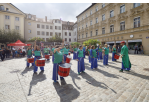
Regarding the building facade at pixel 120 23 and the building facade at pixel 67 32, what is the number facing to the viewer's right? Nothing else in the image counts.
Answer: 0

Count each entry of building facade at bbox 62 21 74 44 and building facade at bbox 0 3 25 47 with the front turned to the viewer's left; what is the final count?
0

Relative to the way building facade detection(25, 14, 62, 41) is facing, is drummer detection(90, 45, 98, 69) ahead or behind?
ahead

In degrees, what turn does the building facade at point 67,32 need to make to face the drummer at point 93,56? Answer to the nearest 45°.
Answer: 0° — it already faces them

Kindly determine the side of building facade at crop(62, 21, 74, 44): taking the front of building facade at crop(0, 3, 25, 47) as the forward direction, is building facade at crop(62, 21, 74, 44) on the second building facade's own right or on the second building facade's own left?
on the second building facade's own left

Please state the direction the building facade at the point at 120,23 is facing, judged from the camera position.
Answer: facing the viewer and to the left of the viewer

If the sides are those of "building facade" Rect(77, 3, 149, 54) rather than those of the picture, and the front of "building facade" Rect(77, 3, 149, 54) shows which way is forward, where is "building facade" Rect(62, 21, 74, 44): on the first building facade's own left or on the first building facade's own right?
on the first building facade's own right

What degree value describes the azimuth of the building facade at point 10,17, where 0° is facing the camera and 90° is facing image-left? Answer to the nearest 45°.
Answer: approximately 315°

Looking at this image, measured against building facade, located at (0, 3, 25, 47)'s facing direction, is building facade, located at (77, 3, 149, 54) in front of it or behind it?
in front

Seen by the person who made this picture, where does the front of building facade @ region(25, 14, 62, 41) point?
facing the viewer and to the right of the viewer
